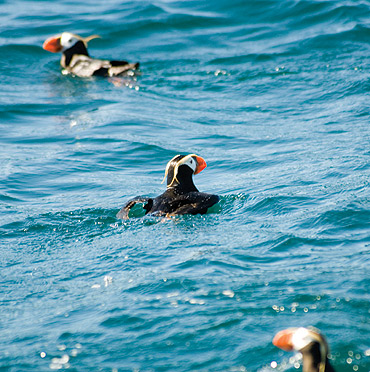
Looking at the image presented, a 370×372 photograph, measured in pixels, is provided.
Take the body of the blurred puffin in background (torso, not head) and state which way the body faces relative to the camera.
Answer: to the viewer's left

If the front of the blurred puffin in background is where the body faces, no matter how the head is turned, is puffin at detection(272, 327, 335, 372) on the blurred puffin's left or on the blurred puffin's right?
on the blurred puffin's left

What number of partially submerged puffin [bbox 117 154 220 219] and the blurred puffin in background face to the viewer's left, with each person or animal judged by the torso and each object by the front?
1

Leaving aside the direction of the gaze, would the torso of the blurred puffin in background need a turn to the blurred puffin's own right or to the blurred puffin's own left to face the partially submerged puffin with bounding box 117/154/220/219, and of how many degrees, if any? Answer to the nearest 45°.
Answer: approximately 90° to the blurred puffin's own left

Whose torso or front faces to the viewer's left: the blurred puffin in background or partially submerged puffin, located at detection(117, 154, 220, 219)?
the blurred puffin in background

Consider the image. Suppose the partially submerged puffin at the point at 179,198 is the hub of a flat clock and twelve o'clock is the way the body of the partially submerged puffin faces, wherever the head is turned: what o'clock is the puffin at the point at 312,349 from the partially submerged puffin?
The puffin is roughly at 4 o'clock from the partially submerged puffin.
